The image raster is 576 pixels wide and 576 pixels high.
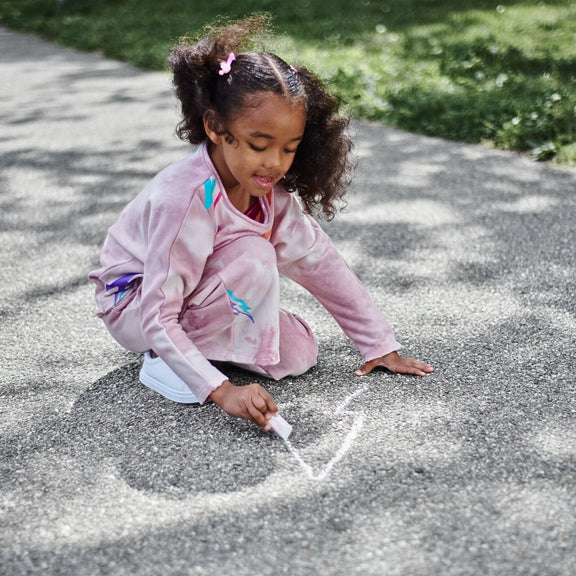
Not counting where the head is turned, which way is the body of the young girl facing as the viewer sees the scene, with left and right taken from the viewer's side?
facing the viewer and to the right of the viewer

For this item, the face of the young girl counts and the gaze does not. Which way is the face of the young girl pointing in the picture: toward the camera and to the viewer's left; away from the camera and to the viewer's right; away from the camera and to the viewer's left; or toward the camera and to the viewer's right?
toward the camera and to the viewer's right
